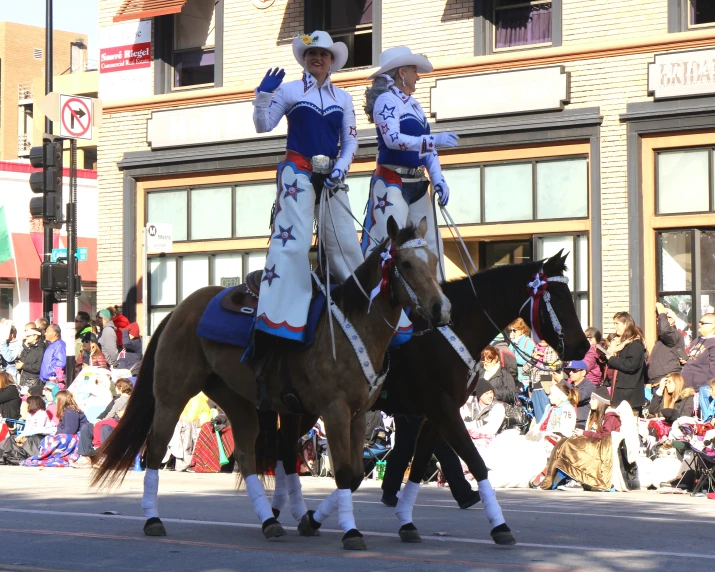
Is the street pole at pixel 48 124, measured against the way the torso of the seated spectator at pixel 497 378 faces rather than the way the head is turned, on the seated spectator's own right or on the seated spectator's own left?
on the seated spectator's own right

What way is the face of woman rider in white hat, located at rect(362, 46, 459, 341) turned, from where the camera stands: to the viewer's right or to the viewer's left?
to the viewer's right

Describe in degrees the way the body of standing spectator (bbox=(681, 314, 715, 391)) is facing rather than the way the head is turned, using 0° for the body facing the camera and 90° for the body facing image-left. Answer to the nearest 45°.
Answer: approximately 45°

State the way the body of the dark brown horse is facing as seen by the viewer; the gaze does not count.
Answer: to the viewer's right

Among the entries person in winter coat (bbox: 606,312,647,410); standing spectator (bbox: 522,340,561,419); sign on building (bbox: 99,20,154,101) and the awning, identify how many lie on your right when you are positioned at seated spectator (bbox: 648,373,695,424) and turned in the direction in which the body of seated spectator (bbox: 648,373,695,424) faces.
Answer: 4

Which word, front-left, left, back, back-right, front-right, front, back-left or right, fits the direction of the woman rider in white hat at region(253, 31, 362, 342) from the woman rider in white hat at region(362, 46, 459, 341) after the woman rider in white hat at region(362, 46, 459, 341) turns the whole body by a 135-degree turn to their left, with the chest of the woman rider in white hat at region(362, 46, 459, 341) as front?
back-left

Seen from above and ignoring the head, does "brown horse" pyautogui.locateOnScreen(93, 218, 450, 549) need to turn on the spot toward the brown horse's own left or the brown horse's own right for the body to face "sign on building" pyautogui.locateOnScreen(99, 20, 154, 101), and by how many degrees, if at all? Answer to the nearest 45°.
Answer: approximately 135° to the brown horse's own left

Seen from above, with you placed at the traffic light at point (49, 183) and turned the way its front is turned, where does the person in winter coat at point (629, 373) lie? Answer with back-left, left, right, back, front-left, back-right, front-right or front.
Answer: back-left

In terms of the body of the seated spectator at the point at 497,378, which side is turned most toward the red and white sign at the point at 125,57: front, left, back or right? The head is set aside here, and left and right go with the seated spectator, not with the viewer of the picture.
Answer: right
